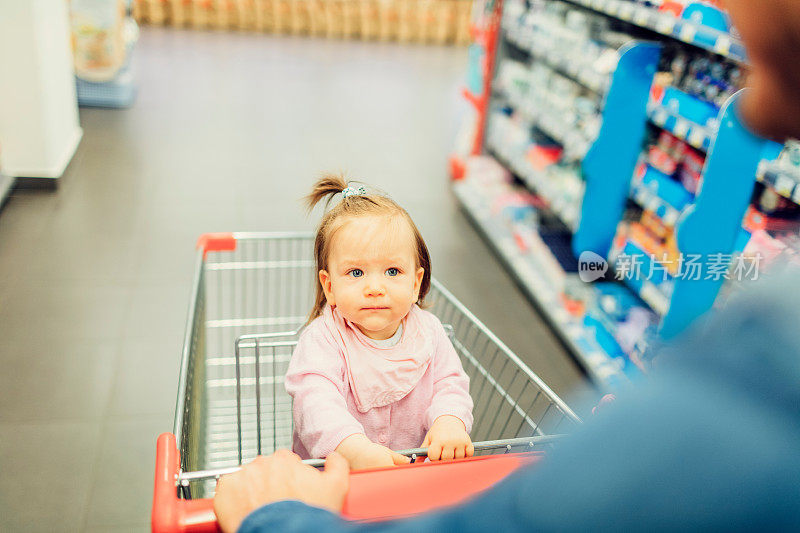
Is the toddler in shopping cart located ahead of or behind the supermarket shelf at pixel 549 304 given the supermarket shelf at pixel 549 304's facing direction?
ahead

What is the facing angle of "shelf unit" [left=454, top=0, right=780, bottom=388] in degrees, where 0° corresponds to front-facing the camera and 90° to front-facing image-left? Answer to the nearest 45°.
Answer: approximately 45°

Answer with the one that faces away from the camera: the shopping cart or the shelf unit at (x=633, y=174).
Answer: the shopping cart

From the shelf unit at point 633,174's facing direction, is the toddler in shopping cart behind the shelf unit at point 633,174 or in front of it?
in front

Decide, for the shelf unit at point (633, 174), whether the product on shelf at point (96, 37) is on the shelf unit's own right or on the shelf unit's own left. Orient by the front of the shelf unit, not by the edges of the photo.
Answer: on the shelf unit's own right

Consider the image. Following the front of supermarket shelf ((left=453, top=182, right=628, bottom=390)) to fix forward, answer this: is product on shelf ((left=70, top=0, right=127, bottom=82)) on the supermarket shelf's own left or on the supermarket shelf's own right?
on the supermarket shelf's own right

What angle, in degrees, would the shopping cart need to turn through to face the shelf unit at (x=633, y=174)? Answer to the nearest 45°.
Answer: approximately 45° to its right

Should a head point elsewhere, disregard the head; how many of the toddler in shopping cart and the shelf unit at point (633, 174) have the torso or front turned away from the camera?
0

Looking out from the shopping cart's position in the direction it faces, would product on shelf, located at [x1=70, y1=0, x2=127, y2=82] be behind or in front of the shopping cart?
in front

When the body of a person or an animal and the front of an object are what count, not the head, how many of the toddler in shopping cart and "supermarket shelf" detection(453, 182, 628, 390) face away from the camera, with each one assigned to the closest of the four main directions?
0

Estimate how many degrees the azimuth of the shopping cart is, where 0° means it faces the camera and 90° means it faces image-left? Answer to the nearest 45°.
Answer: approximately 180°

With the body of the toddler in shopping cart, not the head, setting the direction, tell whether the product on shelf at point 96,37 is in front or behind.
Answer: behind
